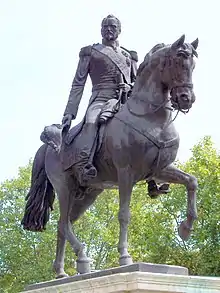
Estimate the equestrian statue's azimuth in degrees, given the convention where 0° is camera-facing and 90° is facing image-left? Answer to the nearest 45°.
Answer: approximately 315°
